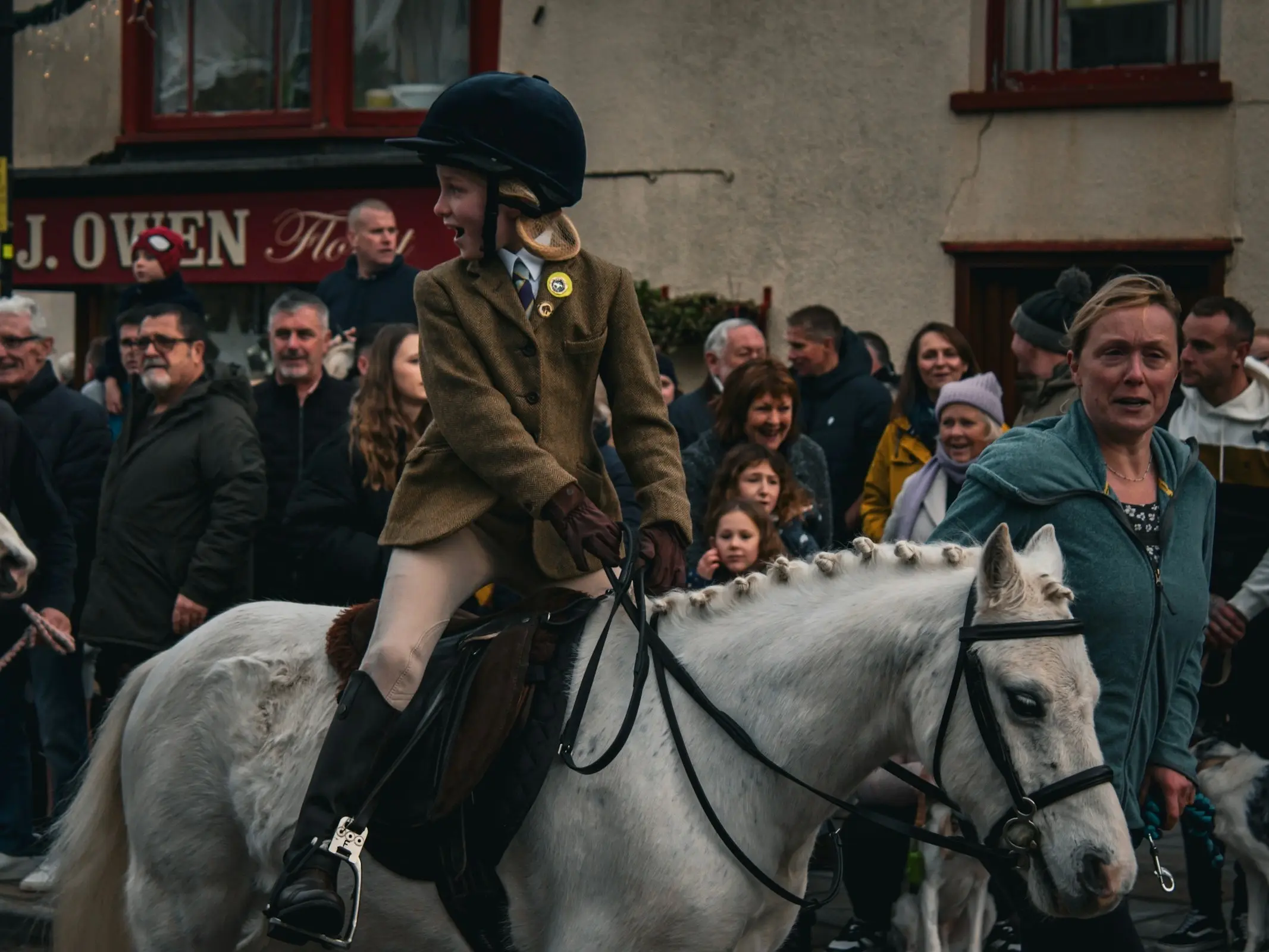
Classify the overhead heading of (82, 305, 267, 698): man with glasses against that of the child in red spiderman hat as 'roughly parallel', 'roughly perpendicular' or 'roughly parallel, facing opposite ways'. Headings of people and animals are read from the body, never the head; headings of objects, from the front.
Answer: roughly parallel

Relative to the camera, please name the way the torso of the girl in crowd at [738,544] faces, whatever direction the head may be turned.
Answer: toward the camera

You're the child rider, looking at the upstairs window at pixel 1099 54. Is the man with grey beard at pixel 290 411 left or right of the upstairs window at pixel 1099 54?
left

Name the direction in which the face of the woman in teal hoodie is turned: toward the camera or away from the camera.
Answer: toward the camera

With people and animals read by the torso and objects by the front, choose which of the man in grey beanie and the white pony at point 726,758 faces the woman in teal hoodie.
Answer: the white pony

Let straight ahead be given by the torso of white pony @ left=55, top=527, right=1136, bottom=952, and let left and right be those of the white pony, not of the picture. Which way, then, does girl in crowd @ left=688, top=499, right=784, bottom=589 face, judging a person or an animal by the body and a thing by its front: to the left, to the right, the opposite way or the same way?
to the right

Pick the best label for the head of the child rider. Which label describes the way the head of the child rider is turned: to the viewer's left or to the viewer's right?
to the viewer's left

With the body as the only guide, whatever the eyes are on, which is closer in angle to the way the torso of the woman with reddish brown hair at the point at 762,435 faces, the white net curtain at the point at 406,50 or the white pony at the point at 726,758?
the white pony

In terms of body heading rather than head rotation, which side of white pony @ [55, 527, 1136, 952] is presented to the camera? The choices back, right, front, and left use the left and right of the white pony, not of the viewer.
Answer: right

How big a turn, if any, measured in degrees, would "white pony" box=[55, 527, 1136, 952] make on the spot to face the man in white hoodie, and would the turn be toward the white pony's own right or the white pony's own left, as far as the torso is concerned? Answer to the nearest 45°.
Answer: approximately 45° to the white pony's own left

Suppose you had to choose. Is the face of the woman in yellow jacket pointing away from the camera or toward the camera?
toward the camera

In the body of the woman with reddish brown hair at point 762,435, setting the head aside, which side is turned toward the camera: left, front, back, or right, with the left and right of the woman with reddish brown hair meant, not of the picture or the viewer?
front

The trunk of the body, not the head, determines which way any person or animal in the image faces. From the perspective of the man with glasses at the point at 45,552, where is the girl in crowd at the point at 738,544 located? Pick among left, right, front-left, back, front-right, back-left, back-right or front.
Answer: left

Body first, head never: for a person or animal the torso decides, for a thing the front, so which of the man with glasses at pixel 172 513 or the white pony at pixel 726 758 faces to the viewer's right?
the white pony
